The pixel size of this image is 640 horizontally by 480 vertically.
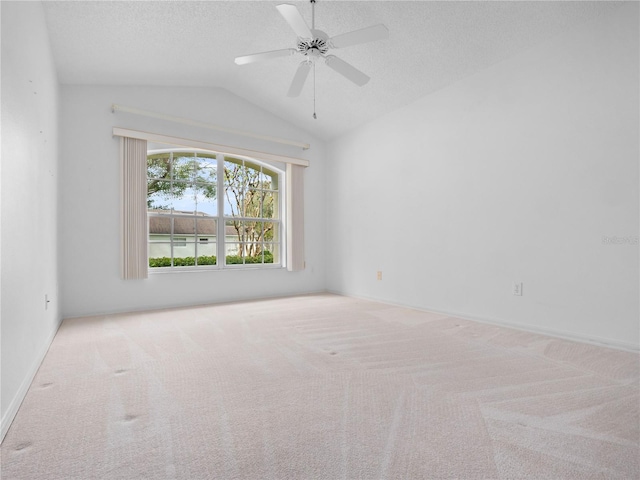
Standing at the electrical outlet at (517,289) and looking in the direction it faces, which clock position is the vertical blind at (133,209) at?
The vertical blind is roughly at 1 o'clock from the electrical outlet.

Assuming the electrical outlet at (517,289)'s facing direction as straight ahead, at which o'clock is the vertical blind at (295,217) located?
The vertical blind is roughly at 2 o'clock from the electrical outlet.

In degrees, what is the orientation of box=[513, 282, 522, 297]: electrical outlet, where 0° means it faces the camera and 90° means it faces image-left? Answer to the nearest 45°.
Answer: approximately 45°
